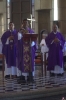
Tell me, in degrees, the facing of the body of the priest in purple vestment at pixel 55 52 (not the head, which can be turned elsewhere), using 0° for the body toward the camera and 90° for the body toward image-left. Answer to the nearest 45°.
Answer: approximately 0°

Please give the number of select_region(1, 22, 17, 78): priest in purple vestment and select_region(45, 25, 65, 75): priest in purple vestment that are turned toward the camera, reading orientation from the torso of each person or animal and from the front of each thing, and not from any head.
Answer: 2

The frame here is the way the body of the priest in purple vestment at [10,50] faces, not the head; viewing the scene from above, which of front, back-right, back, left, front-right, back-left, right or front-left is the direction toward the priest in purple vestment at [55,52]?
left

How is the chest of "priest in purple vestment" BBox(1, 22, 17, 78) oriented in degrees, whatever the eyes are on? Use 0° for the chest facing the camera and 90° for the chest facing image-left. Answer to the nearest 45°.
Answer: approximately 0°

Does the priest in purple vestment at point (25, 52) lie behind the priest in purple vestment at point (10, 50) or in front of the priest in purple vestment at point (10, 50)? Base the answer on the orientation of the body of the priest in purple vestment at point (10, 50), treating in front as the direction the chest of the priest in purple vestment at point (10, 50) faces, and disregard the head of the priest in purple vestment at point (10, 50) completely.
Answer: in front

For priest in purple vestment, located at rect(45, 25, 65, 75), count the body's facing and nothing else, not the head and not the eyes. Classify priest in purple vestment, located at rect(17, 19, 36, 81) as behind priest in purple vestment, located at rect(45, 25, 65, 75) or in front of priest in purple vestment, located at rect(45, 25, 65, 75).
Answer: in front

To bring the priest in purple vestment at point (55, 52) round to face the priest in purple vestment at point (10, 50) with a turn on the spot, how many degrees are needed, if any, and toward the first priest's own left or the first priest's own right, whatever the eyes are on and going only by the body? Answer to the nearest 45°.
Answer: approximately 90° to the first priest's own right
